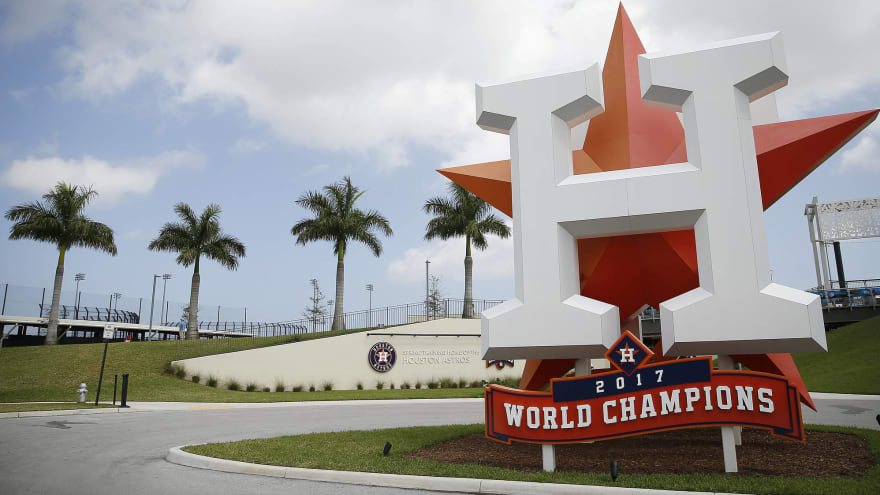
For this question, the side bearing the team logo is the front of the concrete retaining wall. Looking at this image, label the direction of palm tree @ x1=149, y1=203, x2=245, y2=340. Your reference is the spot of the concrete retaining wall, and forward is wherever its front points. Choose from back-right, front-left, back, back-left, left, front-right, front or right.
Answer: back-right

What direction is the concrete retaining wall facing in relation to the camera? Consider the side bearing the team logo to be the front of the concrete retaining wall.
toward the camera

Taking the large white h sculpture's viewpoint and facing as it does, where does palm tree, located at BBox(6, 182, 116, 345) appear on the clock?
The palm tree is roughly at 4 o'clock from the large white h sculpture.

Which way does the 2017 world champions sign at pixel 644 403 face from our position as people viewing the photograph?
facing the viewer

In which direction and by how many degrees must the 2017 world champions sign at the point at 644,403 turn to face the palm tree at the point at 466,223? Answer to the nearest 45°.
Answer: approximately 180°

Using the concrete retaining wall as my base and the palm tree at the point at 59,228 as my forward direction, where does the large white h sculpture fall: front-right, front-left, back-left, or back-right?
back-left

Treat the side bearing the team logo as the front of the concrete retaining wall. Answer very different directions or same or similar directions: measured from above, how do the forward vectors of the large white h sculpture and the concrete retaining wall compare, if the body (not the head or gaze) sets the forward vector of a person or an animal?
same or similar directions

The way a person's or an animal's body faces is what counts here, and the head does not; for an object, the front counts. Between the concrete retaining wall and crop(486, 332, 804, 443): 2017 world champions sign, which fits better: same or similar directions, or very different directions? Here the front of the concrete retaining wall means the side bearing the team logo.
same or similar directions

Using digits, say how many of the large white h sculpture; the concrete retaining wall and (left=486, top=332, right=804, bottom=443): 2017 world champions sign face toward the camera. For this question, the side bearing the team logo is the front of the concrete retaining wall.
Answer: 3

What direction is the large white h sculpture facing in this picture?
toward the camera

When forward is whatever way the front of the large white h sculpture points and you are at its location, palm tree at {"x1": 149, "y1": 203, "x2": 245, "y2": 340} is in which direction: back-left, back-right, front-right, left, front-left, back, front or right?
back-right

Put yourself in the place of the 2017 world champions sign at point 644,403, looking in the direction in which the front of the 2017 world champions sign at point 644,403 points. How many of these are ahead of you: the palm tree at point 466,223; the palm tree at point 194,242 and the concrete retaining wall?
0

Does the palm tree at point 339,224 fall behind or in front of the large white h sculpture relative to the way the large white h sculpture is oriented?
behind

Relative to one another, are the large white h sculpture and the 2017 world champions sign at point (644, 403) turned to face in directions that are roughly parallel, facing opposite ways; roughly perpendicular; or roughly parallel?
roughly parallel

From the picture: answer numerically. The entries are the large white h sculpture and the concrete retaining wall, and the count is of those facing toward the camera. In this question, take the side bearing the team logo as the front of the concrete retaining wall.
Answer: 2
